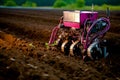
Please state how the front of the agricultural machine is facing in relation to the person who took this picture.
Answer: facing away from the viewer and to the right of the viewer
